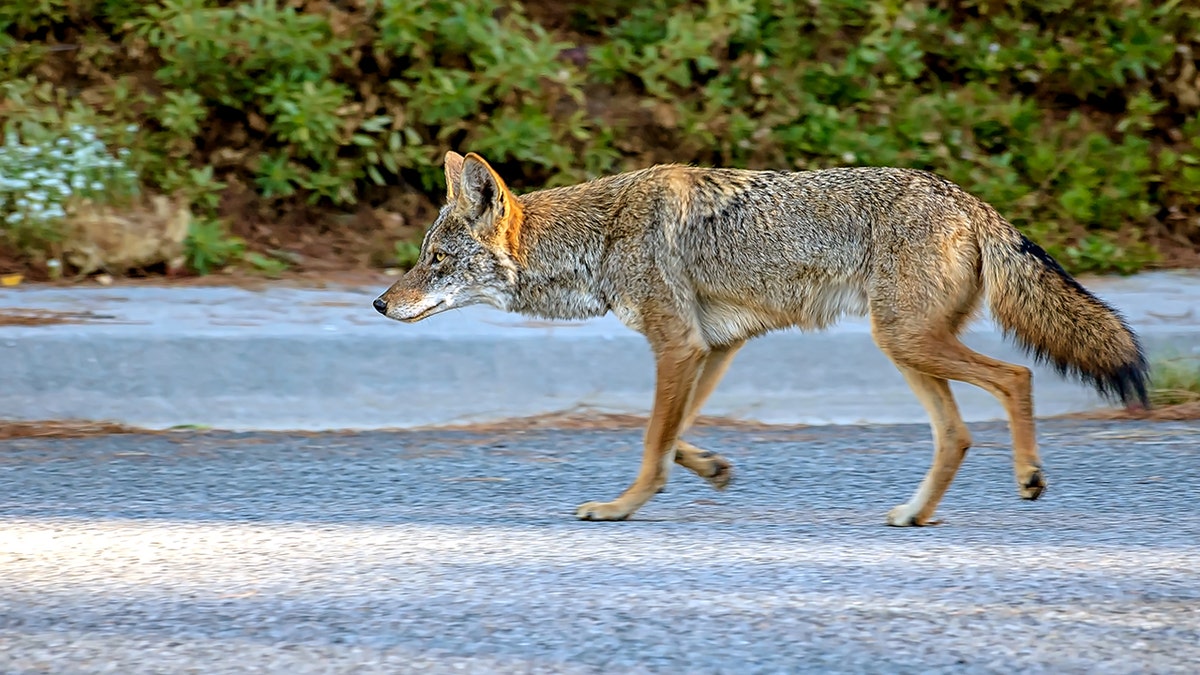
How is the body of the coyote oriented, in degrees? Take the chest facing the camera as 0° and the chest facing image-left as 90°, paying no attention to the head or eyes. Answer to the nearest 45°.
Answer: approximately 90°

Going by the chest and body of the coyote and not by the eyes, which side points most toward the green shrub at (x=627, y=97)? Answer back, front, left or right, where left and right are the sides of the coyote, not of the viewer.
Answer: right
